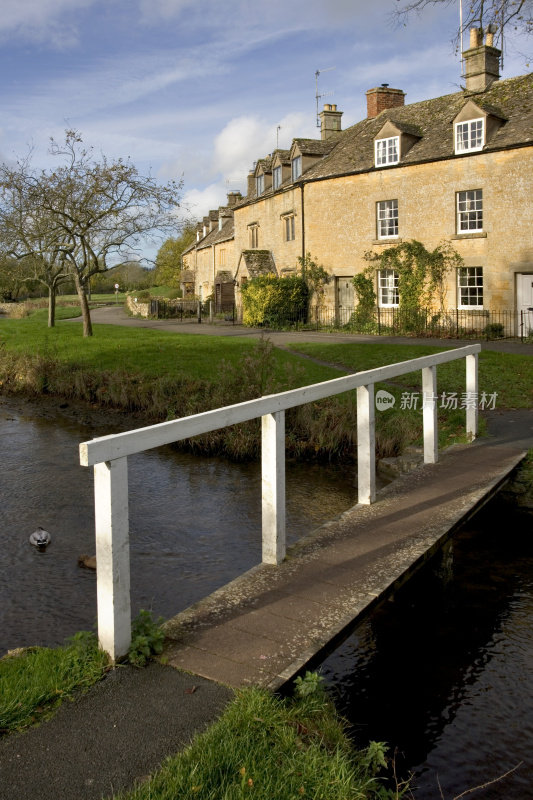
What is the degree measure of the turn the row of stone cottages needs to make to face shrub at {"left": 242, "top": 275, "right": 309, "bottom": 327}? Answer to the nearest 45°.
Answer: approximately 90° to its right

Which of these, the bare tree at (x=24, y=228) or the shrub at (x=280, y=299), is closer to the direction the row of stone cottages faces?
the bare tree

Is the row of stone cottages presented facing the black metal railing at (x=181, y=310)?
no

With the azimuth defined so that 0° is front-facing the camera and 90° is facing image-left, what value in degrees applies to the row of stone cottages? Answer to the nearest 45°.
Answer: approximately 45°
